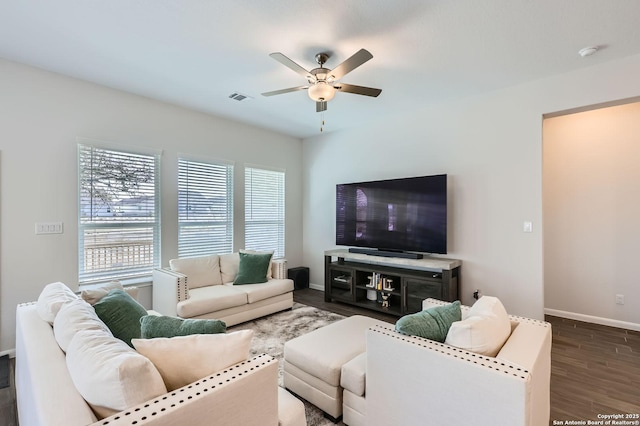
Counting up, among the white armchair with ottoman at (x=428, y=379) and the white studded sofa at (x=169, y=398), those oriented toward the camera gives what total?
0

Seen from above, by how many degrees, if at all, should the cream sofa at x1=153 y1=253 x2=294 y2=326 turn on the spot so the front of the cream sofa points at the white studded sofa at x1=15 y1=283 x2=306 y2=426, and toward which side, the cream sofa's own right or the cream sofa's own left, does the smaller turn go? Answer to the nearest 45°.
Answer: approximately 45° to the cream sofa's own right

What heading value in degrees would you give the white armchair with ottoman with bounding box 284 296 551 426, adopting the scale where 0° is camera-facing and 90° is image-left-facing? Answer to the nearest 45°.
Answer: approximately 135°

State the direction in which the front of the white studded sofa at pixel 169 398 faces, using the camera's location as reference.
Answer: facing away from the viewer and to the right of the viewer

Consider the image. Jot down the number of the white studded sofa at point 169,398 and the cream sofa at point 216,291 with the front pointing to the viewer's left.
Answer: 0

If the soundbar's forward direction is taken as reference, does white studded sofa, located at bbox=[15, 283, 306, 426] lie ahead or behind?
ahead

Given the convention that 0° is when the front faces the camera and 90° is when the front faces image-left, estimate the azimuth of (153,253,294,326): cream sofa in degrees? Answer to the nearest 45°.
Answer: approximately 315°

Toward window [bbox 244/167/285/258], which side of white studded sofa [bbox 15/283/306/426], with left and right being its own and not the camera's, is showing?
front

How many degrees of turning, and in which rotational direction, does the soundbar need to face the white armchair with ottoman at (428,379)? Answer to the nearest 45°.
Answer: approximately 45° to its left
